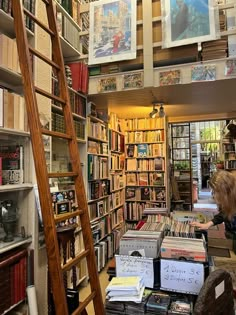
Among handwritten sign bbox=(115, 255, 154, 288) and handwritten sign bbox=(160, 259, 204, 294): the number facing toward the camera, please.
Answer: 2

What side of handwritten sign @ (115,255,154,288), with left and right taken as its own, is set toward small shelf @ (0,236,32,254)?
right

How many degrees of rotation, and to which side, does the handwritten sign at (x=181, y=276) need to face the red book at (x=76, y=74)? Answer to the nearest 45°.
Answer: approximately 135° to its right

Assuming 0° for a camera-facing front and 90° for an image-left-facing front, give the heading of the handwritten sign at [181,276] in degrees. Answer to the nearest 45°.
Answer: approximately 0°
